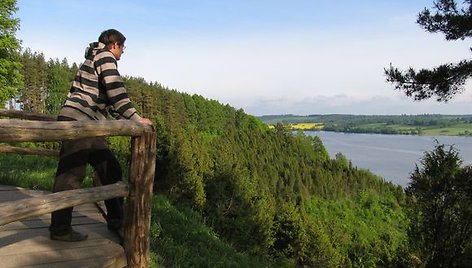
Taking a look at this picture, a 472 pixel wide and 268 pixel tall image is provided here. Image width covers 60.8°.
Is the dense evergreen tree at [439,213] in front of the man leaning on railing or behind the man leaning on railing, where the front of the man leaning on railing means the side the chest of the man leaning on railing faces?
in front

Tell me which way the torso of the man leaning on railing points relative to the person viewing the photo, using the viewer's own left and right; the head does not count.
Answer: facing to the right of the viewer
